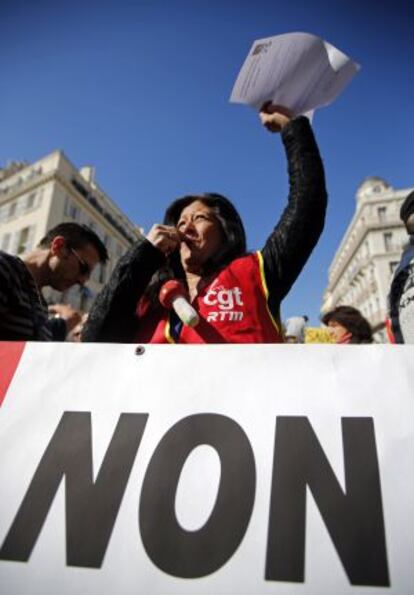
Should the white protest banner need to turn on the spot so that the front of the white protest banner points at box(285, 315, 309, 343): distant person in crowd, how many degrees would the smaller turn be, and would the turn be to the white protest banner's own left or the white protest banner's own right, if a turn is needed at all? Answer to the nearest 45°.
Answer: approximately 180°

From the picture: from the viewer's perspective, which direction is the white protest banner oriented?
toward the camera

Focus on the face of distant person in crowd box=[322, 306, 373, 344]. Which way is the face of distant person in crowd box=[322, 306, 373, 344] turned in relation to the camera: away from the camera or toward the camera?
toward the camera

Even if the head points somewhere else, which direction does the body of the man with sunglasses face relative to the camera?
to the viewer's right

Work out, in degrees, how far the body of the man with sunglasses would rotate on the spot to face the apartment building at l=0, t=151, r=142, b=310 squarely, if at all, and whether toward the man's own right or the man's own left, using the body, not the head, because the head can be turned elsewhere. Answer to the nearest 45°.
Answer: approximately 90° to the man's own left

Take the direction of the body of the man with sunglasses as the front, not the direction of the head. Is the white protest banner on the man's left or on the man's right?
on the man's right

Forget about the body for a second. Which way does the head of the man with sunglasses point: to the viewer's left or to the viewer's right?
to the viewer's right
